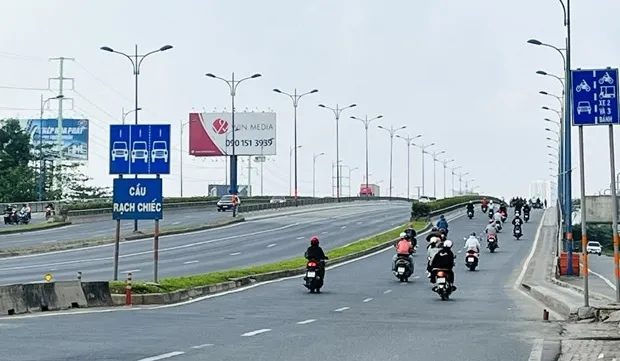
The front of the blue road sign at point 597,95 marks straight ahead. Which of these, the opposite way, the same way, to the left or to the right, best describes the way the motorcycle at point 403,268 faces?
the opposite way

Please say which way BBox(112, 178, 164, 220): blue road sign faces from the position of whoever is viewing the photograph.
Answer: facing the viewer

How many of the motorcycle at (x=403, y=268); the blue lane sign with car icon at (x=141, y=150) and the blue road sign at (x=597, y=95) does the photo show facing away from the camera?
1

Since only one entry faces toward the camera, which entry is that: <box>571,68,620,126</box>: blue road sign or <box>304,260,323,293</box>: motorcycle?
the blue road sign

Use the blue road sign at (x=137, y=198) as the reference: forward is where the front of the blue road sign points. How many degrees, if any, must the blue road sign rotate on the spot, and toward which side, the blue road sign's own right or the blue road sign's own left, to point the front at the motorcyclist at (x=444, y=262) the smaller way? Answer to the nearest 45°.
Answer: approximately 90° to the blue road sign's own left

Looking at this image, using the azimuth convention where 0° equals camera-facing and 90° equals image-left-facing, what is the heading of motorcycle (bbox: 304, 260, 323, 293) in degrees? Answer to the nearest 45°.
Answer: approximately 180°

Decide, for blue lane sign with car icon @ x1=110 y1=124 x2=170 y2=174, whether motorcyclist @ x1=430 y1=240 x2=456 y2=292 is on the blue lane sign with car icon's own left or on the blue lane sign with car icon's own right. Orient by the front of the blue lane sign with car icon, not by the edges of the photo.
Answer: on the blue lane sign with car icon's own left

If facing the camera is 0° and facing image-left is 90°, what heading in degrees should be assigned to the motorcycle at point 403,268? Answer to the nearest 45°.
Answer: approximately 180°

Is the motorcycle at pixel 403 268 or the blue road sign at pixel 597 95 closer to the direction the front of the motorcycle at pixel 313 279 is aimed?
the motorcycle

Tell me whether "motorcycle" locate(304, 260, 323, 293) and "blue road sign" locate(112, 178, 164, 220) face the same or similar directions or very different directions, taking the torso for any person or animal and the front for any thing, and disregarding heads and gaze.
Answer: very different directions

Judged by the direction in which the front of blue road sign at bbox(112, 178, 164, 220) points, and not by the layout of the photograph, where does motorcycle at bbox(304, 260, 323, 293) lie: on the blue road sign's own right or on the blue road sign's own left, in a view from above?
on the blue road sign's own left

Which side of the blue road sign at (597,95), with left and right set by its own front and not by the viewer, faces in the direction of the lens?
front

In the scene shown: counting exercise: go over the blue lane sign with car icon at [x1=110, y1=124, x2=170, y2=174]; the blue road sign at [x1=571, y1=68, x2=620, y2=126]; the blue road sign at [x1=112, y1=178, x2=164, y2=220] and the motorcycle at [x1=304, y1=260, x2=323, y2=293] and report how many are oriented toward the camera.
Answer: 3

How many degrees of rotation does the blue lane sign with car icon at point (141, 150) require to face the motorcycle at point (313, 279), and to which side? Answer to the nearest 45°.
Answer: approximately 90° to its left
